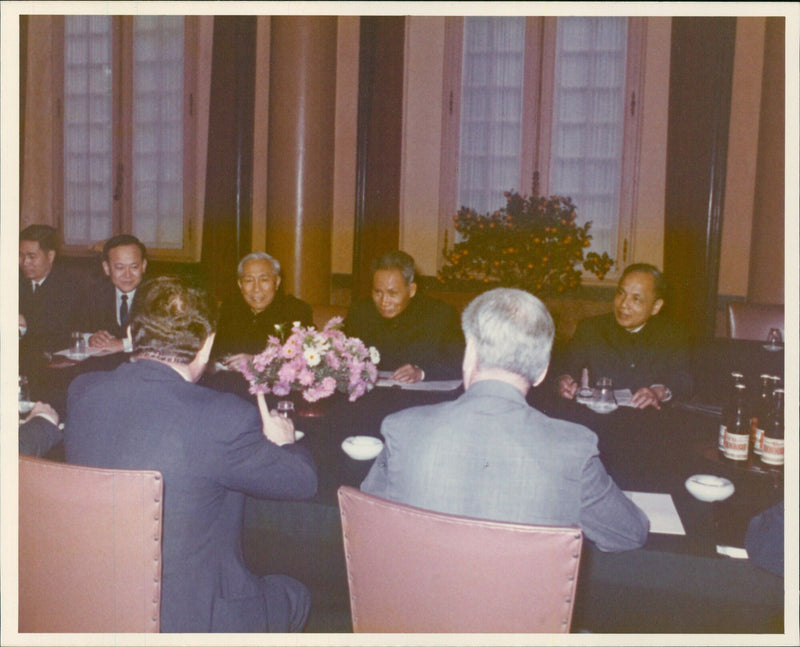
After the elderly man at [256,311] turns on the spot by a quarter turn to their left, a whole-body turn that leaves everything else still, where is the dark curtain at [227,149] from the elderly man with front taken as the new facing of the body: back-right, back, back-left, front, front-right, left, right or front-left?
left

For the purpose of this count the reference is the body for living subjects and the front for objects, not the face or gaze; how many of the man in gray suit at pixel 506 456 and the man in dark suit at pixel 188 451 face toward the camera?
0

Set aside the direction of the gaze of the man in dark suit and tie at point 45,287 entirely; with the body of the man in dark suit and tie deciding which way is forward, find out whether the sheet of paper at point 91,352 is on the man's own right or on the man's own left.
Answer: on the man's own left

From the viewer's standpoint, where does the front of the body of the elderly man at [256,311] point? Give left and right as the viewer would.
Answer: facing the viewer

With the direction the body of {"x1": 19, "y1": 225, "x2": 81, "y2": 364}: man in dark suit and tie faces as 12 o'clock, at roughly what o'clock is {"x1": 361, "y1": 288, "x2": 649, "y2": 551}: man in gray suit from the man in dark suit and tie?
The man in gray suit is roughly at 10 o'clock from the man in dark suit and tie.

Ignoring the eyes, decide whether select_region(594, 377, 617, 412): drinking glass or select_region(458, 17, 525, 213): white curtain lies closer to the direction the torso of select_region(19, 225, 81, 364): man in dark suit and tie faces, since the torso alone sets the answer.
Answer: the drinking glass

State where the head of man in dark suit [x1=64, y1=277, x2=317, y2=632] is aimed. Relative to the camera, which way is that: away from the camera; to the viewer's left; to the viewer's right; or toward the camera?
away from the camera

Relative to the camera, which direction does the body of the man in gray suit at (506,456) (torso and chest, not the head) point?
away from the camera

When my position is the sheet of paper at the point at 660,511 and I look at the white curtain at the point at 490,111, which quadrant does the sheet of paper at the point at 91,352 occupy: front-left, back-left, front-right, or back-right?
front-left

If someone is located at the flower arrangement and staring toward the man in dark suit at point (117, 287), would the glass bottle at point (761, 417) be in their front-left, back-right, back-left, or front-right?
back-right

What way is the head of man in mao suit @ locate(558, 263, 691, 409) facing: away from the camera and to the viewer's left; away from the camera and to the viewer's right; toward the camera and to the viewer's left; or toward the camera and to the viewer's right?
toward the camera and to the viewer's left

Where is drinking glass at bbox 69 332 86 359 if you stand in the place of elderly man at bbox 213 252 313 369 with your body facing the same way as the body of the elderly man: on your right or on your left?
on your right

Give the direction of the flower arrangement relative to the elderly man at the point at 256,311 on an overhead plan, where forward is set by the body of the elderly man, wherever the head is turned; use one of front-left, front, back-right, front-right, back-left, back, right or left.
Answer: front

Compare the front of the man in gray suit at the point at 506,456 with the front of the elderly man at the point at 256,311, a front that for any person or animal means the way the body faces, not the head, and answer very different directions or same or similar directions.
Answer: very different directions

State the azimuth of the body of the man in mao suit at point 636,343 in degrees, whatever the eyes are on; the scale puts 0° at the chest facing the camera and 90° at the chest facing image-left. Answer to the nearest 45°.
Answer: approximately 45°

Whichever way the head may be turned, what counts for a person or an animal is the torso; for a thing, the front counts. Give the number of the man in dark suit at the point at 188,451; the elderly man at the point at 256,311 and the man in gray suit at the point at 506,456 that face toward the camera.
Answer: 1
